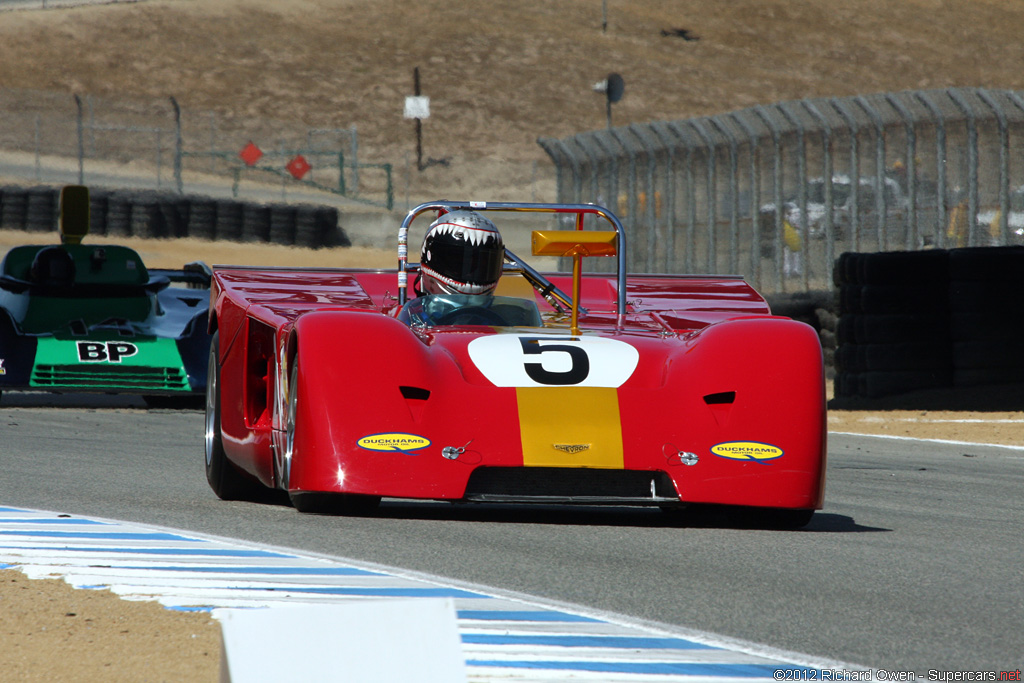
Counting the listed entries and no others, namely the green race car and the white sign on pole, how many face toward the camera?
2

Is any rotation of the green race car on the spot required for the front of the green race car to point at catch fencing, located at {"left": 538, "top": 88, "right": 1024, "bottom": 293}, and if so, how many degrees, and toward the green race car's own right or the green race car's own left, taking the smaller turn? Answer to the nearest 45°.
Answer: approximately 135° to the green race car's own left

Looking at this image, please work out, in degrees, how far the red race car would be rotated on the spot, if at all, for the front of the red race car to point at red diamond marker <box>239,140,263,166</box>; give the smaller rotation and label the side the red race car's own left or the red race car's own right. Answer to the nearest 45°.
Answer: approximately 180°

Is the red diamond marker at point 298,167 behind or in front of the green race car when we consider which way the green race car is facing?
behind

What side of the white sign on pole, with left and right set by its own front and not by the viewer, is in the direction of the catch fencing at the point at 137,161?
right

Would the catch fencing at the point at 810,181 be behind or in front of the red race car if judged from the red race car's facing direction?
behind

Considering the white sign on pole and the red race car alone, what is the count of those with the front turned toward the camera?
2

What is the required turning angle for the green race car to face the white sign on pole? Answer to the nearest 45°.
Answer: approximately 180°

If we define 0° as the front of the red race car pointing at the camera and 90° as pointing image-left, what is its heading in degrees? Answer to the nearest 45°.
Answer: approximately 0°

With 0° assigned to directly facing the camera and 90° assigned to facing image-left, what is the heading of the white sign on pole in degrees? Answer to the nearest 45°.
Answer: approximately 0°

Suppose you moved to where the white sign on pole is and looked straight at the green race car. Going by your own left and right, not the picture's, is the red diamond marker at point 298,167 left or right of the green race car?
right
